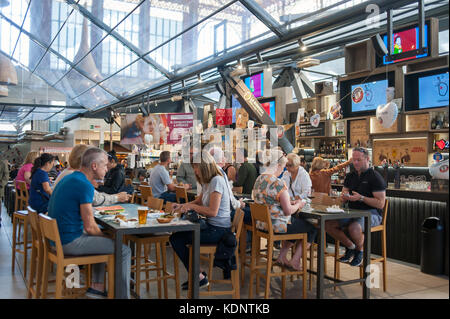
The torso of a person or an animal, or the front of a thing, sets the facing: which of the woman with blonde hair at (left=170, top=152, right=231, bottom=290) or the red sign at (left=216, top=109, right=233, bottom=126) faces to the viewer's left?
the woman with blonde hair

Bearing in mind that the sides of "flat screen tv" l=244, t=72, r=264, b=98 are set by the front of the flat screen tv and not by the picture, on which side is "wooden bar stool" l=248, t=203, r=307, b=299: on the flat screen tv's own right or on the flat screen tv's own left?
on the flat screen tv's own left

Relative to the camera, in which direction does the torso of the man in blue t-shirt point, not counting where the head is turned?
to the viewer's right

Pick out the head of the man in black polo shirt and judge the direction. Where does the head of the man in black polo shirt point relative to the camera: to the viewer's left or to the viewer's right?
to the viewer's left

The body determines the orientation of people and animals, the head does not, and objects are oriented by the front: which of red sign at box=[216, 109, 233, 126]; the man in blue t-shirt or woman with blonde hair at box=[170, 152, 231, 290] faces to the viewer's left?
the woman with blonde hair

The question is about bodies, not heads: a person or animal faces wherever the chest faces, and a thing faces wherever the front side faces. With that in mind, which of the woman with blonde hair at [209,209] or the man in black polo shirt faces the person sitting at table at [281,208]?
the man in black polo shirt

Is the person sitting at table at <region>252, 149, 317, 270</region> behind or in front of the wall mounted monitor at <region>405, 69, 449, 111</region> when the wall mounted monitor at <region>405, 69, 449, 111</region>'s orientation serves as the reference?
in front

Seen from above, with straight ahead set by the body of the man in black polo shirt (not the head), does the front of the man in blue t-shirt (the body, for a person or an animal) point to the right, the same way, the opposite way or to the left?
the opposite way

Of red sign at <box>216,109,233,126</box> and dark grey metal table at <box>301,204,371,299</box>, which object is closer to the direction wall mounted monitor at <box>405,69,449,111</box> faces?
the dark grey metal table

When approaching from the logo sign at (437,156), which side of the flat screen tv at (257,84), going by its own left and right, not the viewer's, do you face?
left

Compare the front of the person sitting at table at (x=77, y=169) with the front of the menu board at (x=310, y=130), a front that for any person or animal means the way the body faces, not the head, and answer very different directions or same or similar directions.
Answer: very different directions

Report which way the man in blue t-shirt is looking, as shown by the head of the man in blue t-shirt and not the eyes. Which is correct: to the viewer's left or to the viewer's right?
to the viewer's right
